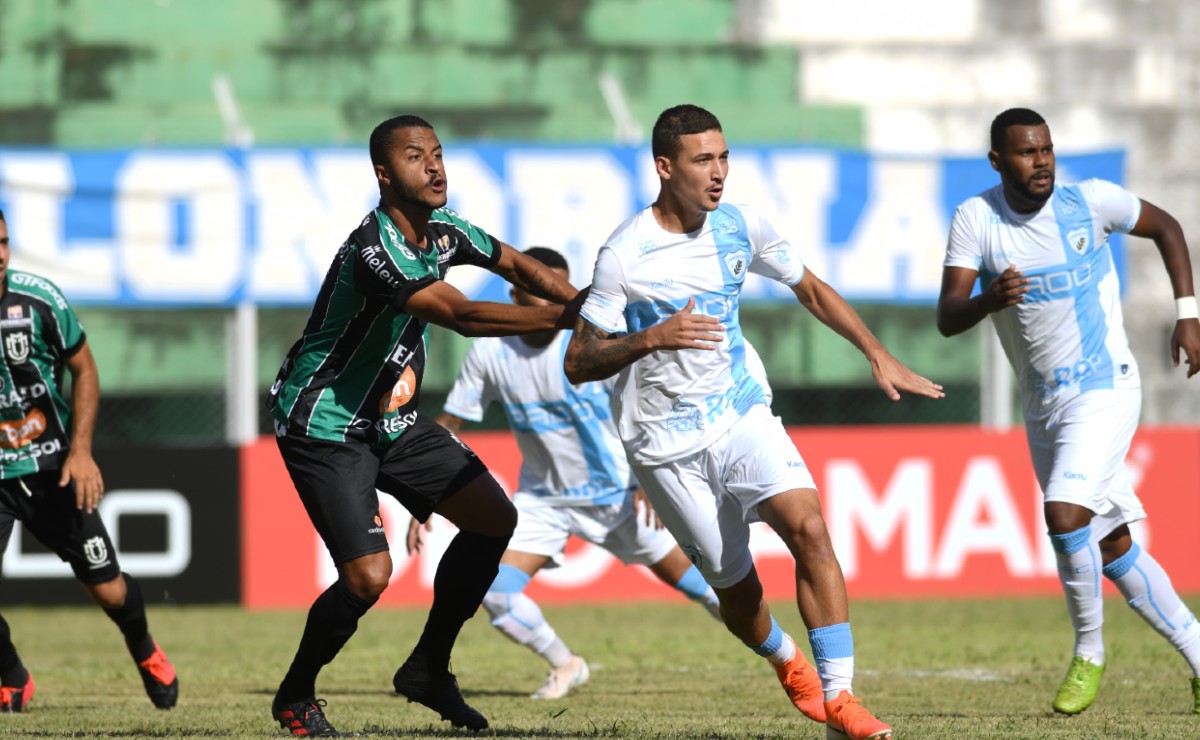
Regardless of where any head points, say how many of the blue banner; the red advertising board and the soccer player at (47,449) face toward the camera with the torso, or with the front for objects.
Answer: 3

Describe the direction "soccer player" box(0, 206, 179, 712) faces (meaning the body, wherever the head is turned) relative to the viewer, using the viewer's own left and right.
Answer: facing the viewer

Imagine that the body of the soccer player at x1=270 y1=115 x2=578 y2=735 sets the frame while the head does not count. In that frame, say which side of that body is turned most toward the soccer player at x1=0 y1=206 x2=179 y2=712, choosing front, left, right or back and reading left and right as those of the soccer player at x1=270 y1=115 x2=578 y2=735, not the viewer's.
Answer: back

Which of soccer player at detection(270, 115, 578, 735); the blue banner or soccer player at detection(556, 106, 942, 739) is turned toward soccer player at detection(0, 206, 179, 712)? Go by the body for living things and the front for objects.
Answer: the blue banner

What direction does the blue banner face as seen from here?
toward the camera

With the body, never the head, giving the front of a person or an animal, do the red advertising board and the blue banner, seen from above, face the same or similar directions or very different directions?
same or similar directions

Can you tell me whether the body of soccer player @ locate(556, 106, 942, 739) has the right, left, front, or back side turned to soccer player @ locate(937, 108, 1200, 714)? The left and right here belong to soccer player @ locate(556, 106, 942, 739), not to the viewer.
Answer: left

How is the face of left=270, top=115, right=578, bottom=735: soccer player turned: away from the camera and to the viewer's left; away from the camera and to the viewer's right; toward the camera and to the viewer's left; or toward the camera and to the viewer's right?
toward the camera and to the viewer's right

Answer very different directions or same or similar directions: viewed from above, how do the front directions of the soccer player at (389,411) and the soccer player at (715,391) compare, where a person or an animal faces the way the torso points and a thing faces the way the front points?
same or similar directions

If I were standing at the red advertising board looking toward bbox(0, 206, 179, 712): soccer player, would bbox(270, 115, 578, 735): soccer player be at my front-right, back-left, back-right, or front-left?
front-left

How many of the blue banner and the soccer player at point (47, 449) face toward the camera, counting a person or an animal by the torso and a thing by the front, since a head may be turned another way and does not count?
2

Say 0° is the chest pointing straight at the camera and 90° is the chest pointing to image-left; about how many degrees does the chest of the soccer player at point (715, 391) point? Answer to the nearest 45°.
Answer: approximately 315°

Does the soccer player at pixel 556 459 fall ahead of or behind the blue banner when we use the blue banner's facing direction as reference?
ahead

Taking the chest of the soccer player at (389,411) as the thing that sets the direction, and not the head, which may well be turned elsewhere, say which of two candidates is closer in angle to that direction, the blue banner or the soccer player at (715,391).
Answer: the soccer player

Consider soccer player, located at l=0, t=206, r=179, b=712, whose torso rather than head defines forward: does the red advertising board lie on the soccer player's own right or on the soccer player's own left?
on the soccer player's own left

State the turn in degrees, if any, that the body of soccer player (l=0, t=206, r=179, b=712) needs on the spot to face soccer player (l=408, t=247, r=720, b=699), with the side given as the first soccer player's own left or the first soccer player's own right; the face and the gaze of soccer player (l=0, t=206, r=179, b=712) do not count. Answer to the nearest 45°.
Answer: approximately 90° to the first soccer player's own left
